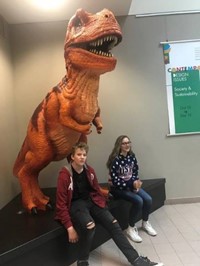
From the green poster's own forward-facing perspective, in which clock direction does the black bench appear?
The black bench is roughly at 1 o'clock from the green poster.

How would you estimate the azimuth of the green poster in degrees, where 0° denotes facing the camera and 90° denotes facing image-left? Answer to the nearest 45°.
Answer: approximately 0°

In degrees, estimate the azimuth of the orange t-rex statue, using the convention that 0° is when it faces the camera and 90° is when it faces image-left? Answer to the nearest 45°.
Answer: approximately 315°

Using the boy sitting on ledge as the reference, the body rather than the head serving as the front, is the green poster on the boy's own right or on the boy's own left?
on the boy's own left

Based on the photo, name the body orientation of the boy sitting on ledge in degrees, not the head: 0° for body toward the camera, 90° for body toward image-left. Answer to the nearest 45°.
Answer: approximately 315°
